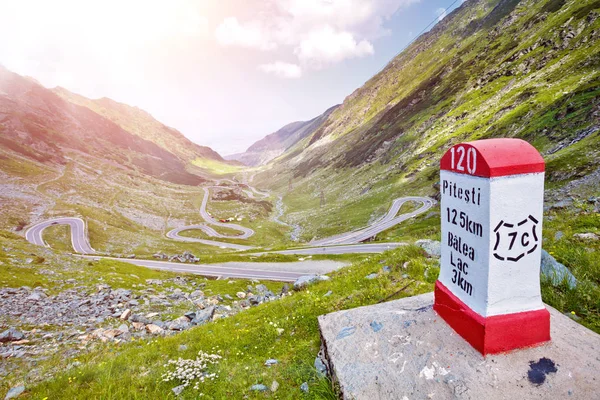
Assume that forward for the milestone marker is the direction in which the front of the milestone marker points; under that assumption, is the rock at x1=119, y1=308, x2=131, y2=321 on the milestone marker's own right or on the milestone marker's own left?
on the milestone marker's own right

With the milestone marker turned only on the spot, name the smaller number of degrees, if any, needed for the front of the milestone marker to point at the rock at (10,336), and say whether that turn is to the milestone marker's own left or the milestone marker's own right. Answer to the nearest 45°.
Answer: approximately 45° to the milestone marker's own right

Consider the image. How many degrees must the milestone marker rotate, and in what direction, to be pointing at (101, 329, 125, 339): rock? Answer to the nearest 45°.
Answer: approximately 45° to its right

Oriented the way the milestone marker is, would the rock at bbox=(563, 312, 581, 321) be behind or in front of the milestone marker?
behind

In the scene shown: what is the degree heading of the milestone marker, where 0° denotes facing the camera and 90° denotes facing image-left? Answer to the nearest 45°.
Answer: approximately 45°

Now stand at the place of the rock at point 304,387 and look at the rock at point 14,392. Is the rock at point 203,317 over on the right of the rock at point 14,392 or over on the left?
right

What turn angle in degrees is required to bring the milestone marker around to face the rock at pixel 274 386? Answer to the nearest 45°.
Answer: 0° — it already faces it

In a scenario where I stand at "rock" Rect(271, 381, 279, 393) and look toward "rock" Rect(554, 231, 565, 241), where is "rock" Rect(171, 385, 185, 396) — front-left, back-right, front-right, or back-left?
back-left

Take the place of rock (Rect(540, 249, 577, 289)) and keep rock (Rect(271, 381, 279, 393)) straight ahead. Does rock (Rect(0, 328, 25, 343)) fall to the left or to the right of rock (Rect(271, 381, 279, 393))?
right

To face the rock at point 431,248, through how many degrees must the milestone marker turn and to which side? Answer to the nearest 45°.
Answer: approximately 135° to its right

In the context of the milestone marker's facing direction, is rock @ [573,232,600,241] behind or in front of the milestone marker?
behind

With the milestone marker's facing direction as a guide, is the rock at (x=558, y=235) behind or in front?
behind
